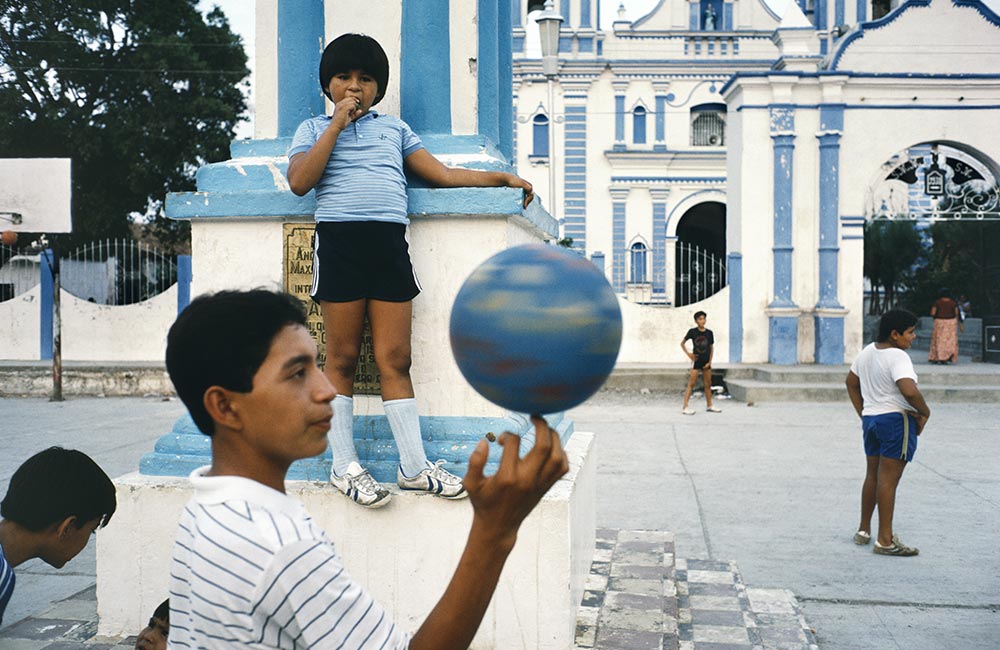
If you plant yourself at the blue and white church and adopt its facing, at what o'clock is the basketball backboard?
The basketball backboard is roughly at 2 o'clock from the blue and white church.

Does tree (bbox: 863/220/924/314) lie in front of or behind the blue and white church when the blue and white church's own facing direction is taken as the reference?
behind

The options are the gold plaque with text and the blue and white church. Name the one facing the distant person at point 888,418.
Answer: the blue and white church

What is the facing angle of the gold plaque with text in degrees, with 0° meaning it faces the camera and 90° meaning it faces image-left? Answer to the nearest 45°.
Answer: approximately 0°

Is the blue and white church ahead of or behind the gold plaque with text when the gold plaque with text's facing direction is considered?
behind

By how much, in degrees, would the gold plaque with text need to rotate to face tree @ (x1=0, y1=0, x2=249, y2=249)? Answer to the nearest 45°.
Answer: approximately 180°

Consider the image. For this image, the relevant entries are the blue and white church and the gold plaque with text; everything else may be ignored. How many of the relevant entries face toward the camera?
2

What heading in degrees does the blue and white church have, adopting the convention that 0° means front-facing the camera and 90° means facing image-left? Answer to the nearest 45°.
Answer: approximately 0°

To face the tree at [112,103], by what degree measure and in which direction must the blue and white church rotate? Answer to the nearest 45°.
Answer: approximately 90° to its right

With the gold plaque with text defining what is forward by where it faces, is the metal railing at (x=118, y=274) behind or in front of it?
behind
